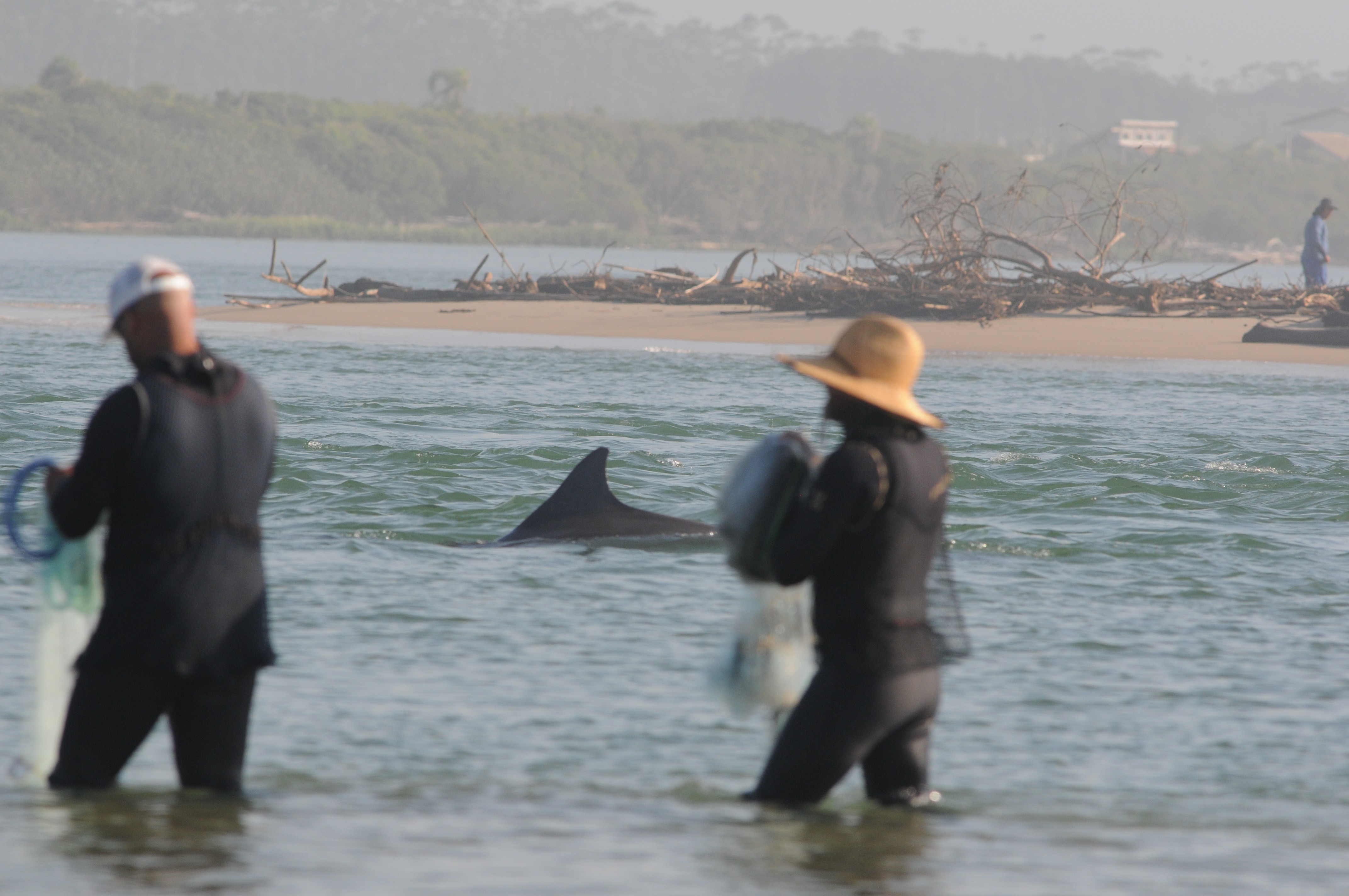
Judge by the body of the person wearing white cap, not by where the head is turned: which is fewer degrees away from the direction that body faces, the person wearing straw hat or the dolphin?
the dolphin

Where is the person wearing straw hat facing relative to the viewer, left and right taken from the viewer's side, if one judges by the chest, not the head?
facing away from the viewer and to the left of the viewer

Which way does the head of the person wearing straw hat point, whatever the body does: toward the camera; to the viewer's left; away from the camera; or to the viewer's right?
to the viewer's left

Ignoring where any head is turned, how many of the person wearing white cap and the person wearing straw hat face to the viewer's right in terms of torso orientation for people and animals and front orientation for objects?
0

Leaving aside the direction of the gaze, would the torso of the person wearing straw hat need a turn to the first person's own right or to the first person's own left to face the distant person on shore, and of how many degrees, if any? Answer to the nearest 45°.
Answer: approximately 45° to the first person's own right

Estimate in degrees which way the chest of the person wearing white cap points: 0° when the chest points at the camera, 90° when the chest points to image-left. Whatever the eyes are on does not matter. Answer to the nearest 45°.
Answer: approximately 135°
